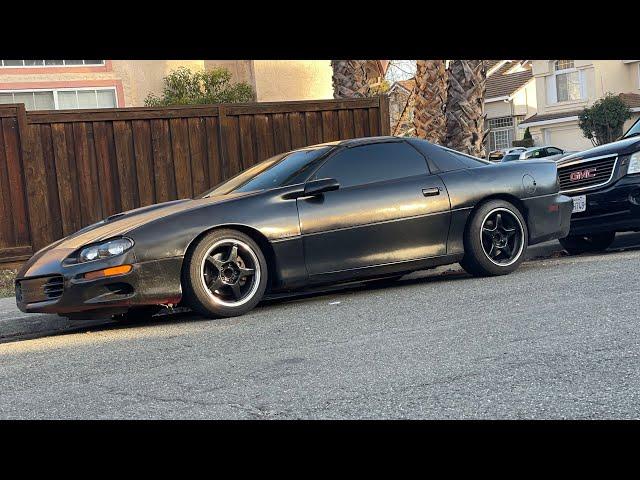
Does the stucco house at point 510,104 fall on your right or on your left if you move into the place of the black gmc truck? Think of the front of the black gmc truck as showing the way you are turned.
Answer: on your right

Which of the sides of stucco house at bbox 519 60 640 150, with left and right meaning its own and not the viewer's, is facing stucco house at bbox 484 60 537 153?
right

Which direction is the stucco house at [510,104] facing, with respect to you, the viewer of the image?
facing the viewer and to the left of the viewer

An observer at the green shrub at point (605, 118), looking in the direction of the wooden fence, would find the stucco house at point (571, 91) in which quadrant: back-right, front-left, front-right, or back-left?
back-right

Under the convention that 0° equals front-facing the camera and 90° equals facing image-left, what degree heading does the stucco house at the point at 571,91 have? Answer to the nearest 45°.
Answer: approximately 45°

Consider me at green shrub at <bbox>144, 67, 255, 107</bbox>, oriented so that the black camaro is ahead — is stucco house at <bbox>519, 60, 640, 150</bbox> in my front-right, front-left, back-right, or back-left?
back-left

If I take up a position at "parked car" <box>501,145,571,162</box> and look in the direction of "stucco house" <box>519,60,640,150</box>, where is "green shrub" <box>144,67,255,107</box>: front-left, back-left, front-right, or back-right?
back-left

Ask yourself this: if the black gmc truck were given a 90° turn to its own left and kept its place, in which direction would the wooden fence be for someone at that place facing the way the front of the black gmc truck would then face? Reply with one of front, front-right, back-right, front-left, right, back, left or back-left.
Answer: back-right

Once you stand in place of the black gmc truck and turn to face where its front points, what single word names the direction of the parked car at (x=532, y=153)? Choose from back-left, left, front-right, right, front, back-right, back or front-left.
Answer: back-right

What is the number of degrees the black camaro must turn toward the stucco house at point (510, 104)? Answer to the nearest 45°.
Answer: approximately 135° to its right

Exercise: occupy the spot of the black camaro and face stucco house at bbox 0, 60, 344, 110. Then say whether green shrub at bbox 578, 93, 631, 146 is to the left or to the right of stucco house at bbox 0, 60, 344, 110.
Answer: right
